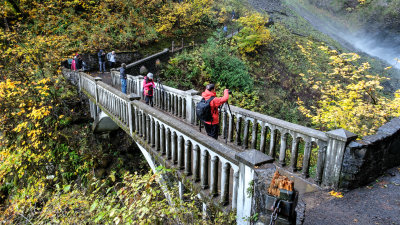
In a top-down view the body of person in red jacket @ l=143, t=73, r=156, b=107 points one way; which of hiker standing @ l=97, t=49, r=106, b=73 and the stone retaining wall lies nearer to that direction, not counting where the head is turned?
the stone retaining wall

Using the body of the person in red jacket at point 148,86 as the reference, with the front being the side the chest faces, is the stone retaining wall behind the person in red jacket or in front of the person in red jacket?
in front

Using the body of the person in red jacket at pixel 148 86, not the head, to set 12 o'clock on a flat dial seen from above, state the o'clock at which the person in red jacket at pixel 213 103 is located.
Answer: the person in red jacket at pixel 213 103 is roughly at 1 o'clock from the person in red jacket at pixel 148 86.

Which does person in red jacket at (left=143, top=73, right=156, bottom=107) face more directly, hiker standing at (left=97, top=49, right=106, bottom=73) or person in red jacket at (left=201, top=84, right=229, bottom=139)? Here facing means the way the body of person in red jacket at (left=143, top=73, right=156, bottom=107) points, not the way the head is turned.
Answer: the person in red jacket
